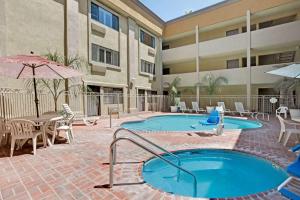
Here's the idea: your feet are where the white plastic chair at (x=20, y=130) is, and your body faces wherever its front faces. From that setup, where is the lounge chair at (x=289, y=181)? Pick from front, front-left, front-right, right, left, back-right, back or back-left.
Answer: right

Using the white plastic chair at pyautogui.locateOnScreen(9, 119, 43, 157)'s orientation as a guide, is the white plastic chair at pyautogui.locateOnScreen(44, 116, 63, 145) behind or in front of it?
in front

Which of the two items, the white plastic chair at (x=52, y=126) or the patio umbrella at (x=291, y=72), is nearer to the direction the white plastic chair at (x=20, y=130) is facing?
the white plastic chair

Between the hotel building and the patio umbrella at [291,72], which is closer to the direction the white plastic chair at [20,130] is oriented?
the hotel building

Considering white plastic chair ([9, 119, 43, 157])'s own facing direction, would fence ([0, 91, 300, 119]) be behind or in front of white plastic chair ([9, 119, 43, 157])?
in front

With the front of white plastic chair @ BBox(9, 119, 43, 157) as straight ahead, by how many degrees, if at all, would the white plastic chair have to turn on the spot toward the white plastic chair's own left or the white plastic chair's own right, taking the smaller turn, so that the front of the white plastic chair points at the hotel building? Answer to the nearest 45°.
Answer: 0° — it already faces it

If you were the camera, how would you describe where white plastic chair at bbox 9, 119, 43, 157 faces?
facing away from the viewer and to the right of the viewer

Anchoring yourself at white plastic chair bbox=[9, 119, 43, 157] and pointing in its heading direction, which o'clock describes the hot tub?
The hot tub is roughly at 3 o'clock from the white plastic chair.
